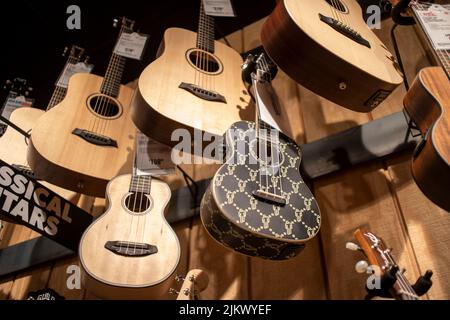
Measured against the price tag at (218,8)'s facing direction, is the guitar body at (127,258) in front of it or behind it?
in front

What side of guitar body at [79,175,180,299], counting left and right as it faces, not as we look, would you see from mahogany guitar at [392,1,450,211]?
left

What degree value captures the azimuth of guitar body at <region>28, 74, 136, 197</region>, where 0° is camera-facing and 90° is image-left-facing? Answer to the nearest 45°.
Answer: approximately 0°

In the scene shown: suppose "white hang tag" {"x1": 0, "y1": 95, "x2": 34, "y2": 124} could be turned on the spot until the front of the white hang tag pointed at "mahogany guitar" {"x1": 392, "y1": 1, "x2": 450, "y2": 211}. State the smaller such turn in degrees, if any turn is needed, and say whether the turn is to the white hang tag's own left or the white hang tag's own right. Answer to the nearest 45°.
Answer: approximately 45° to the white hang tag's own left

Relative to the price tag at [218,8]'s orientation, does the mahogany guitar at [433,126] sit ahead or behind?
ahead

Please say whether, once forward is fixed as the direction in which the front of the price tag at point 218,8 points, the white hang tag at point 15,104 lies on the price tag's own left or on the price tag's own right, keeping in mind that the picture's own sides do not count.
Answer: on the price tag's own right
